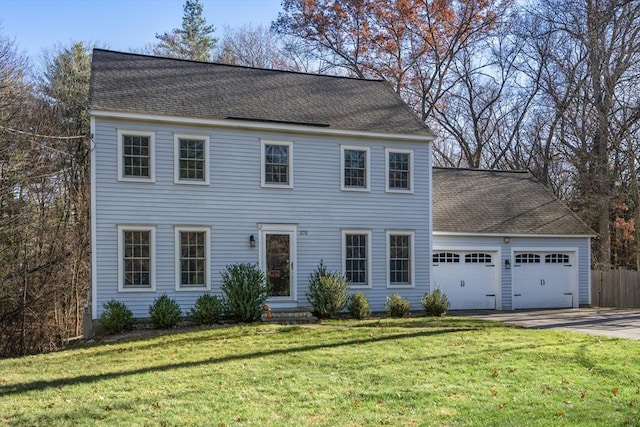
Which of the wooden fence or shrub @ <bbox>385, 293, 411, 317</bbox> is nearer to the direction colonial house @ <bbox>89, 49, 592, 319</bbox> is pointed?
the shrub

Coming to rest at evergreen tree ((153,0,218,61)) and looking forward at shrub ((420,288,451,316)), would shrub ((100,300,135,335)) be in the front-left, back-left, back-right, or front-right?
front-right

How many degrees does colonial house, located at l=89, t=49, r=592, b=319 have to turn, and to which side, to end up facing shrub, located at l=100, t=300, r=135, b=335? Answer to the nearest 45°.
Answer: approximately 45° to its right

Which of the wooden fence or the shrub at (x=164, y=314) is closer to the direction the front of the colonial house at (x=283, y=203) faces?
the shrub

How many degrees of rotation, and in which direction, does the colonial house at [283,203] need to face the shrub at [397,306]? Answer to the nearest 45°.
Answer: approximately 90° to its left

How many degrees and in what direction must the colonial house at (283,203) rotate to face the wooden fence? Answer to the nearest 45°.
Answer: approximately 135° to its left

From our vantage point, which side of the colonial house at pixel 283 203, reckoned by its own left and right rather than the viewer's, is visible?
front

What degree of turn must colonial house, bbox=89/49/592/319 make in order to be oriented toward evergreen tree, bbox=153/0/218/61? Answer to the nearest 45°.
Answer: approximately 180°

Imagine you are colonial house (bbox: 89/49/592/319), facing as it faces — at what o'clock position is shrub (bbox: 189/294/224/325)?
The shrub is roughly at 1 o'clock from the colonial house.
